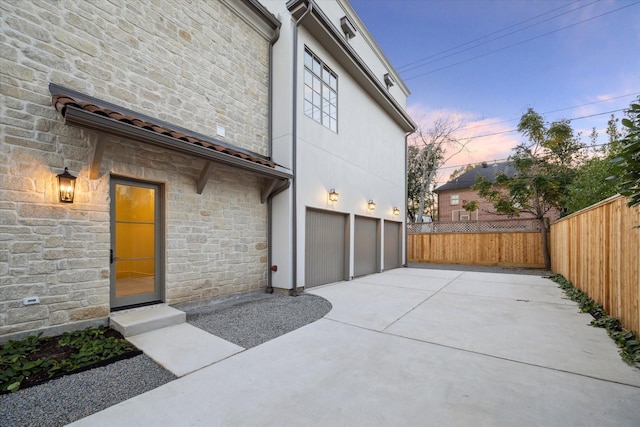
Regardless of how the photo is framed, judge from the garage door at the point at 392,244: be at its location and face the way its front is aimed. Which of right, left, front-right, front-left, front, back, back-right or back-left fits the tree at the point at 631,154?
front-right

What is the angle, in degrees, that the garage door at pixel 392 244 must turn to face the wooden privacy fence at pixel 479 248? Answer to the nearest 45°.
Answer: approximately 90° to its left

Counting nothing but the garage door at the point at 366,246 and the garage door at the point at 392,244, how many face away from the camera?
0

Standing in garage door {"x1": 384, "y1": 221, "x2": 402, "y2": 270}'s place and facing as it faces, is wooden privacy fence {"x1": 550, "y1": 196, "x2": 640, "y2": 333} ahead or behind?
ahead

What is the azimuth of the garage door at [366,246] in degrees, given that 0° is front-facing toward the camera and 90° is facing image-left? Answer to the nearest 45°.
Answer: approximately 315°

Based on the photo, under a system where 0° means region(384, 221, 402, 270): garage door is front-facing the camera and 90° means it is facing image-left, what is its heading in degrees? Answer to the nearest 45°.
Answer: approximately 315°

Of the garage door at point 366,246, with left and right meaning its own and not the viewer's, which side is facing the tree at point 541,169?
left

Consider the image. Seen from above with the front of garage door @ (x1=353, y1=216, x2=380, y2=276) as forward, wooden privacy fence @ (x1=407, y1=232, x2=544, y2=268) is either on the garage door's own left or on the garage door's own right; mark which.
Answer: on the garage door's own left

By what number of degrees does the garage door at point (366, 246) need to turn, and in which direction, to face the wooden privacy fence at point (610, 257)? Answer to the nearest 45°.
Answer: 0° — it already faces it
